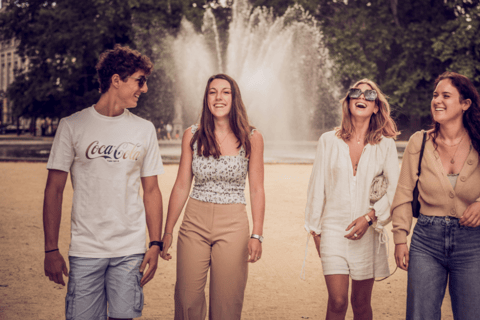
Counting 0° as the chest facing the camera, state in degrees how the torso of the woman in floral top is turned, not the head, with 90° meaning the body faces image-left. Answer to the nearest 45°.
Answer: approximately 0°

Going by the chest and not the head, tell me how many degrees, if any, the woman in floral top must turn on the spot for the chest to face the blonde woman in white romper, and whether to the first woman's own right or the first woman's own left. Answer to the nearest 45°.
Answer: approximately 90° to the first woman's own left

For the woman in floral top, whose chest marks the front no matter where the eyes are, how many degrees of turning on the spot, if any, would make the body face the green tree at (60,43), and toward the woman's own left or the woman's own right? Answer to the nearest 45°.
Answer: approximately 180°

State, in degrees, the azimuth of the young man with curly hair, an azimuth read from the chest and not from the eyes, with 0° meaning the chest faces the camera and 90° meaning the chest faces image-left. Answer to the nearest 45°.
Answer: approximately 0°

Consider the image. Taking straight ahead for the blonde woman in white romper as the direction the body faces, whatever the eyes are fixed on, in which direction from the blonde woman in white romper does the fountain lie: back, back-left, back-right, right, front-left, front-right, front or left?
back

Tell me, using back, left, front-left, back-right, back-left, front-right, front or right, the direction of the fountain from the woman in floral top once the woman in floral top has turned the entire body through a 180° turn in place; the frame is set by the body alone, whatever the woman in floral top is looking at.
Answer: front

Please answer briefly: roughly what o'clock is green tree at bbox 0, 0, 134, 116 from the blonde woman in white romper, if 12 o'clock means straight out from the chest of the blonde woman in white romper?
The green tree is roughly at 5 o'clock from the blonde woman in white romper.

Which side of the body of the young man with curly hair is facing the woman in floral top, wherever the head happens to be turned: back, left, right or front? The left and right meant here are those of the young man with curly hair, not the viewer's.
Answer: left
